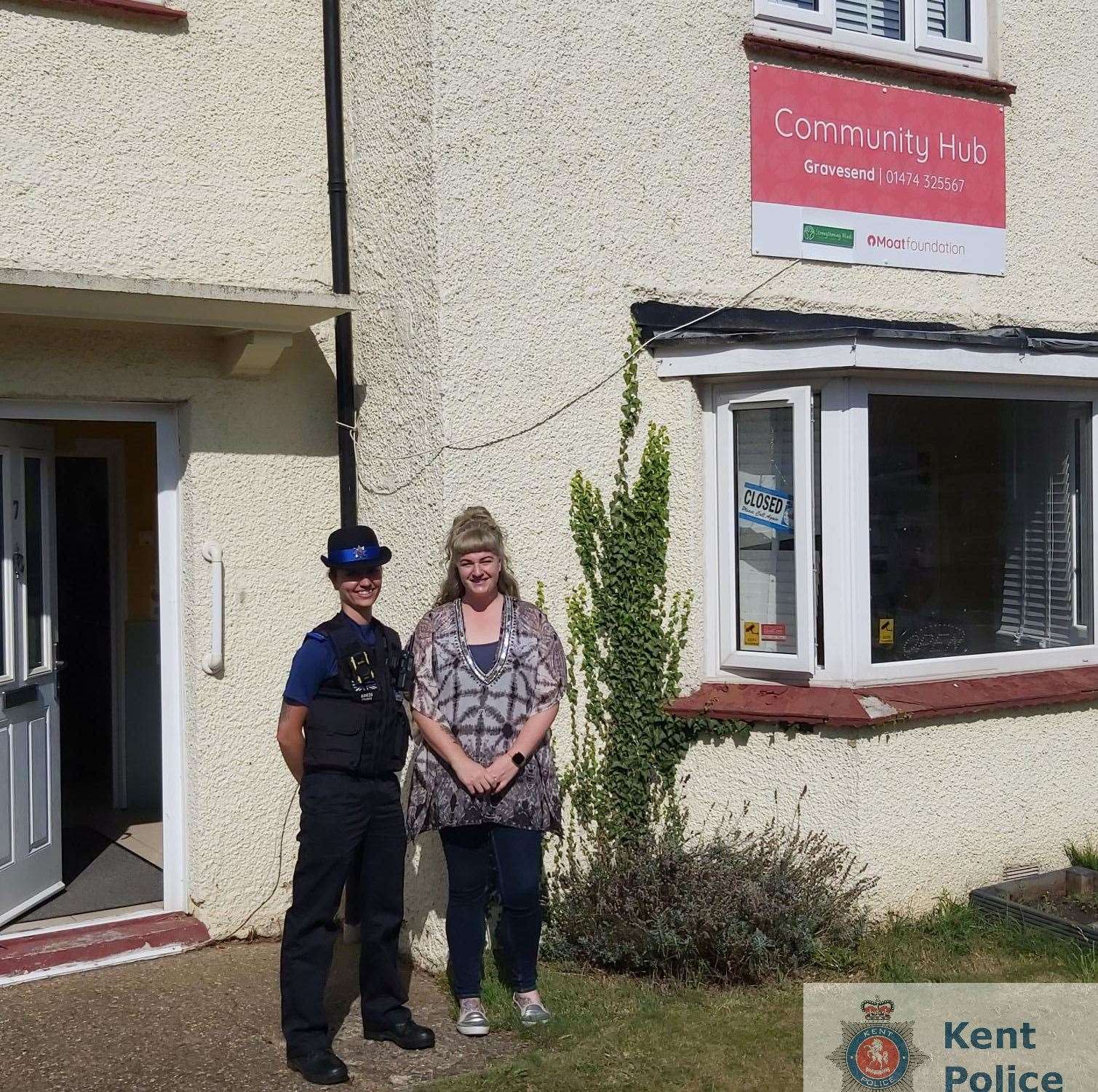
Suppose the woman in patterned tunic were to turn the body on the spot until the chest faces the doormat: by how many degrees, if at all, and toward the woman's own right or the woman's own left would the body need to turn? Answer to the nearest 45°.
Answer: approximately 135° to the woman's own right

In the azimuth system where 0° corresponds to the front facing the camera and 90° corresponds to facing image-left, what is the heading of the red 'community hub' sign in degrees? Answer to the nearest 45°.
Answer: approximately 315°

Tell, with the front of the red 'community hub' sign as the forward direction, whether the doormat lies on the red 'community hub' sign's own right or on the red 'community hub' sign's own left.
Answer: on the red 'community hub' sign's own right

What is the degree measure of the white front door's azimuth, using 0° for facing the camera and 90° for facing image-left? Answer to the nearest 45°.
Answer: approximately 315°

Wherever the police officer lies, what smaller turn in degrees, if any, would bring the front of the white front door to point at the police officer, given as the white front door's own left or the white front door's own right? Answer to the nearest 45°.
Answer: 0° — it already faces them

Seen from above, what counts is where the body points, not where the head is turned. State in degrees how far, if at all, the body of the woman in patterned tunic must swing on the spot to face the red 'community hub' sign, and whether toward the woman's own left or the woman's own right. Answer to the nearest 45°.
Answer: approximately 135° to the woman's own left

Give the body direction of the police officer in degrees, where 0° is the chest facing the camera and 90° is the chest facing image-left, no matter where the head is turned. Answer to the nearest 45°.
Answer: approximately 315°

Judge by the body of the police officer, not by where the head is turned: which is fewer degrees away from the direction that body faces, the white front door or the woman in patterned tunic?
the woman in patterned tunic
